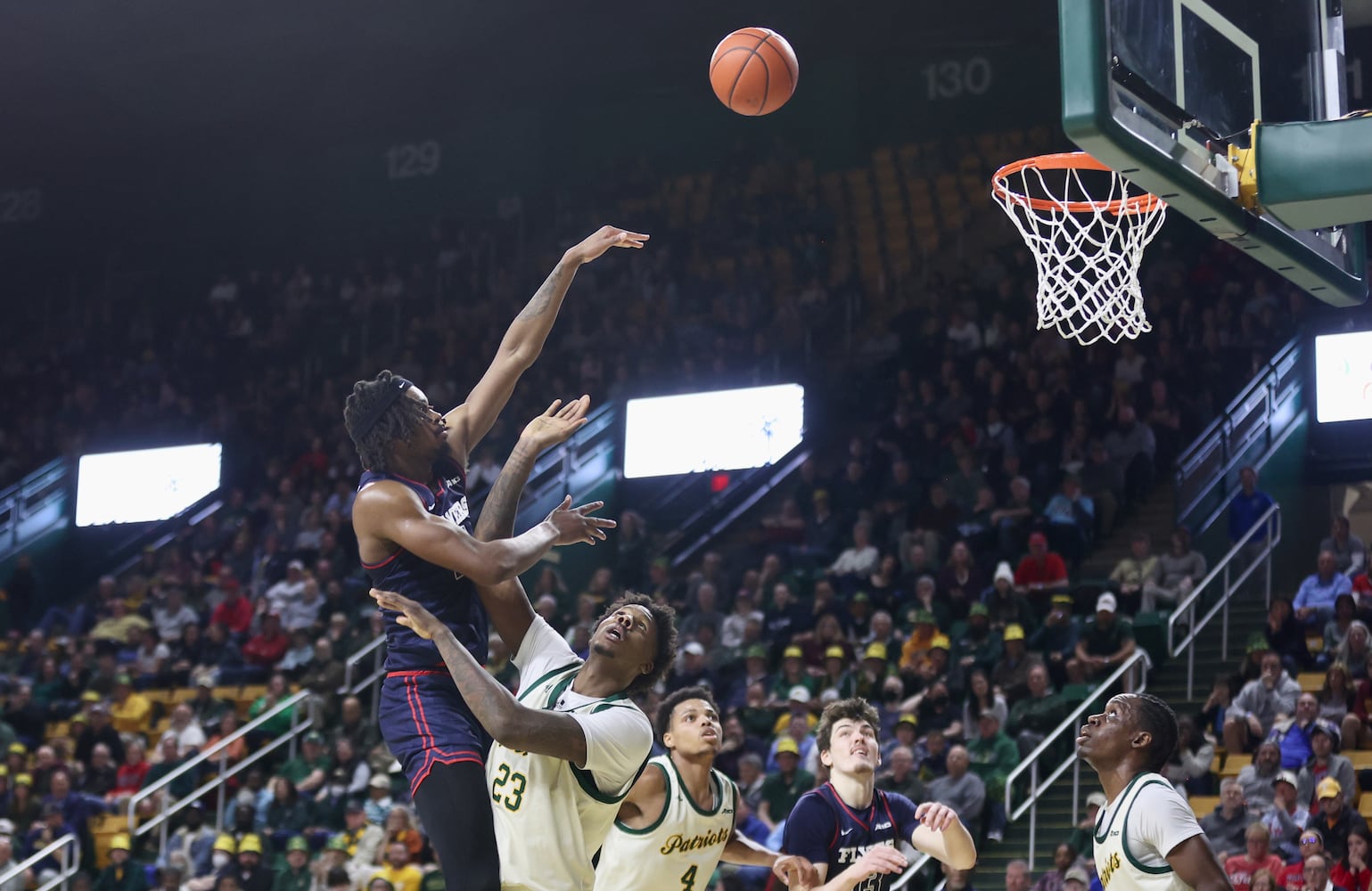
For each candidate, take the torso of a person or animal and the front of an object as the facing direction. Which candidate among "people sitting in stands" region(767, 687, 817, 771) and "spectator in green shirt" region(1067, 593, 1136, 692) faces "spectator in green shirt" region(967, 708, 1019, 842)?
"spectator in green shirt" region(1067, 593, 1136, 692)

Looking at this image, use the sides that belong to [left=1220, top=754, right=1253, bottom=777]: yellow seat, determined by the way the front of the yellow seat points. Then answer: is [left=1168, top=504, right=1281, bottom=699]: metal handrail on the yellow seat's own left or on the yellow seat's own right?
on the yellow seat's own right

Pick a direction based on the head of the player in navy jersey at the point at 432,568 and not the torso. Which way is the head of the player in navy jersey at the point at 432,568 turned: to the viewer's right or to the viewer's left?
to the viewer's right

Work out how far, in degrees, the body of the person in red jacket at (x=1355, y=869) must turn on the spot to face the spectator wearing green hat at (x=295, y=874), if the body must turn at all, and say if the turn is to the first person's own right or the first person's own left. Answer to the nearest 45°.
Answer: approximately 45° to the first person's own right

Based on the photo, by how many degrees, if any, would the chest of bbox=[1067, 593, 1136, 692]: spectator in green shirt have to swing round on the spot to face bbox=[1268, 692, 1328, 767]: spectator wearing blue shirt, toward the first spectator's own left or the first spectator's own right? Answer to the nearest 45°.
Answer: approximately 90° to the first spectator's own left

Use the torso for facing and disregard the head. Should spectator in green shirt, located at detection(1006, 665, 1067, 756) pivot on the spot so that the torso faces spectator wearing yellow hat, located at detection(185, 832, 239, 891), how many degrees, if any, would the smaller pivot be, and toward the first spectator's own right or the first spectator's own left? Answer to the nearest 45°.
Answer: approximately 45° to the first spectator's own right

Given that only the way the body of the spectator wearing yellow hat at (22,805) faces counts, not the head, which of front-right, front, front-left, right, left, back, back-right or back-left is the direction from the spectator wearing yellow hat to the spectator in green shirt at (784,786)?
front-left

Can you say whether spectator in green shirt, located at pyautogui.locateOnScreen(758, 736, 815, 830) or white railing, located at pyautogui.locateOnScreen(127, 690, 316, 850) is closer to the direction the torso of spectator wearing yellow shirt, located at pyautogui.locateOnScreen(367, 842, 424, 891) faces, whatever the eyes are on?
the spectator in green shirt
